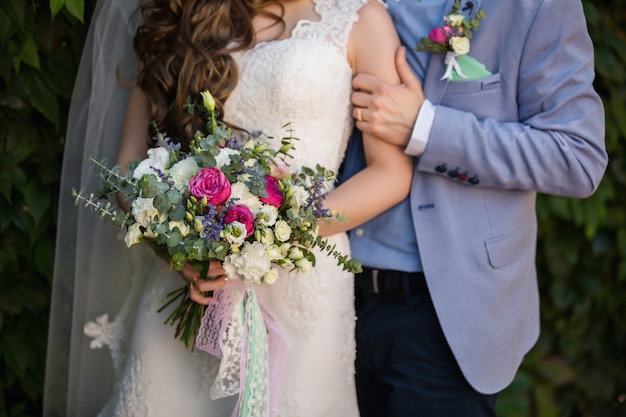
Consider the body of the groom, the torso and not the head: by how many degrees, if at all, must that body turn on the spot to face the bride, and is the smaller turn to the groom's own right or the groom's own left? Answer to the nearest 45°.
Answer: approximately 45° to the groom's own right

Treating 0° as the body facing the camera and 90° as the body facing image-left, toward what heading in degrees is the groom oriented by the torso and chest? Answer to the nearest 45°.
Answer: approximately 45°

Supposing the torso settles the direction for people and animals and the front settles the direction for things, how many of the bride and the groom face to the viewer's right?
0

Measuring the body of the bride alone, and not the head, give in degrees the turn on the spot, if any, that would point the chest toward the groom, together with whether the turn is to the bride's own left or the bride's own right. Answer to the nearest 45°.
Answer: approximately 45° to the bride's own left

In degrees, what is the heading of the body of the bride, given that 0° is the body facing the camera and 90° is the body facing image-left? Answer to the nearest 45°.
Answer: approximately 0°
